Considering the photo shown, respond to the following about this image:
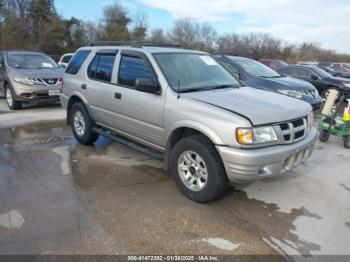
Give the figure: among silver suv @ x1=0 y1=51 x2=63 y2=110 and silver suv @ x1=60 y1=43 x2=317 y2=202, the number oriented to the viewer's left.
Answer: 0

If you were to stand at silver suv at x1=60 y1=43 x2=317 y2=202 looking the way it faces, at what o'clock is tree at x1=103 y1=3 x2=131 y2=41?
The tree is roughly at 7 o'clock from the silver suv.

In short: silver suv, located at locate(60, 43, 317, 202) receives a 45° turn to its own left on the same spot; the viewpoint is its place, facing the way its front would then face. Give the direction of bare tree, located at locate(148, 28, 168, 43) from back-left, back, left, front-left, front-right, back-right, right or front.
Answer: left

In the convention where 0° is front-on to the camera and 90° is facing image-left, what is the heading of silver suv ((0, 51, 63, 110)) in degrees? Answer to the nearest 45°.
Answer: approximately 315°

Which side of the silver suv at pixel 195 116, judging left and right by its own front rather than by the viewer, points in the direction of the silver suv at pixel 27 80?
back
